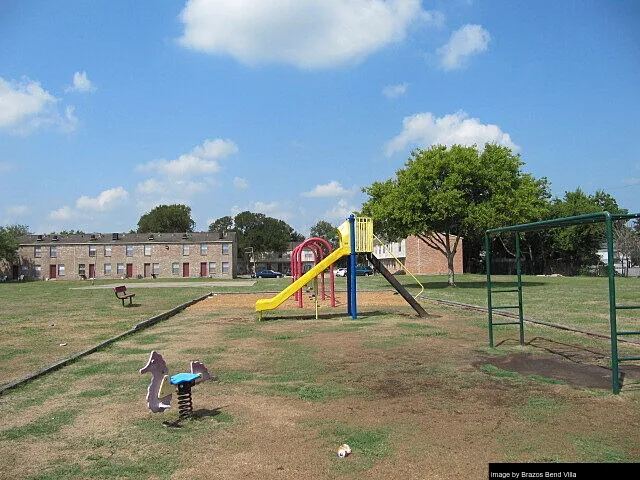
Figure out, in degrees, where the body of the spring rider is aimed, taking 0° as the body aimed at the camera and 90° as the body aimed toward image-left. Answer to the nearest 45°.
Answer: approximately 90°

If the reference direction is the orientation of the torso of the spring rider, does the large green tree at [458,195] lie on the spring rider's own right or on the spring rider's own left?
on the spring rider's own right
